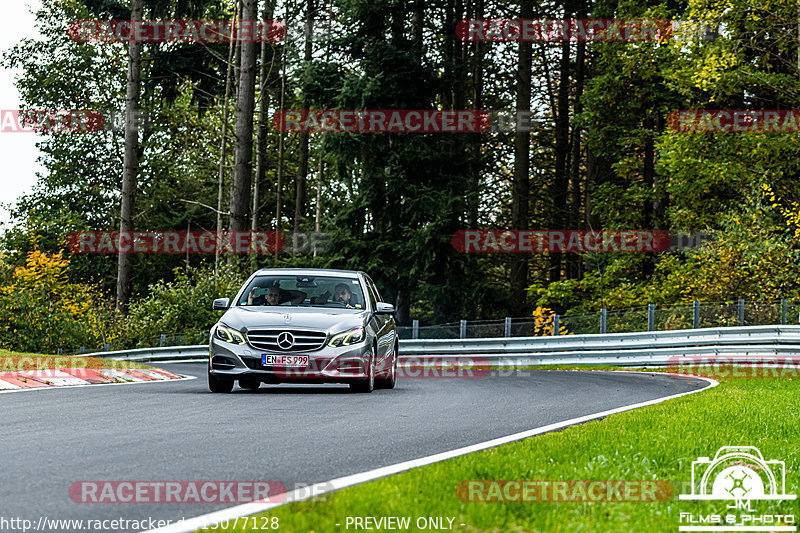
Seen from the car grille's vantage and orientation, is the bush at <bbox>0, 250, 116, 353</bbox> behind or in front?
behind

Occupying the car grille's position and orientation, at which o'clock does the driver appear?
The driver is roughly at 7 o'clock from the car grille.

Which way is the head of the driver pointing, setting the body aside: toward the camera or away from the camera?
toward the camera

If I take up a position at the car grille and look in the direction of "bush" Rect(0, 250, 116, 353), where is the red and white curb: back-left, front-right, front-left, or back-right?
front-left

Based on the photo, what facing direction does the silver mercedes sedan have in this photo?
toward the camera

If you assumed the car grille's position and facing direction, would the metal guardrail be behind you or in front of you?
behind

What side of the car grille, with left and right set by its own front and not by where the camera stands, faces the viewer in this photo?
front
